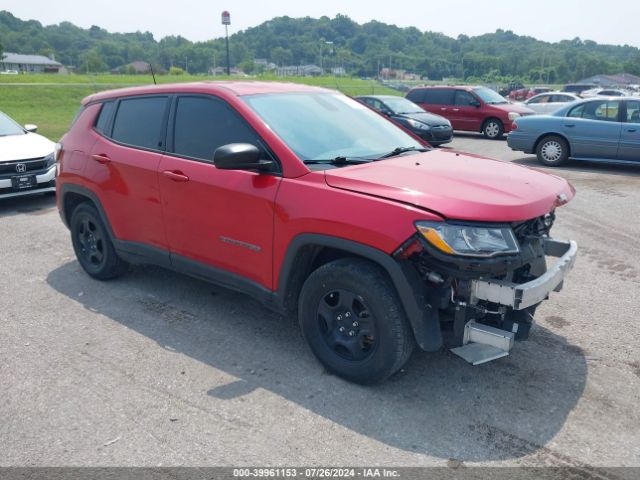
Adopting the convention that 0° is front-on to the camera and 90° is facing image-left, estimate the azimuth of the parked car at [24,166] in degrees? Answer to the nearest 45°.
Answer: approximately 315°

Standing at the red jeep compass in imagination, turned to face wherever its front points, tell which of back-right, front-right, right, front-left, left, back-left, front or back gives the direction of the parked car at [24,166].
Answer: back

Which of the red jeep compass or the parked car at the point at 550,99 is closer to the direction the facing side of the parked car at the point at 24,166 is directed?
the red jeep compass

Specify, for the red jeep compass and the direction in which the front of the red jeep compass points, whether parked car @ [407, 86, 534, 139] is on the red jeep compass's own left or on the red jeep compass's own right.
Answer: on the red jeep compass's own left

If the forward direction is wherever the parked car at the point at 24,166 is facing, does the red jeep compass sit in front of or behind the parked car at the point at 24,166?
in front

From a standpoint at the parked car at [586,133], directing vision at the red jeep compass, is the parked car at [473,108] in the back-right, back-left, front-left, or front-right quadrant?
back-right

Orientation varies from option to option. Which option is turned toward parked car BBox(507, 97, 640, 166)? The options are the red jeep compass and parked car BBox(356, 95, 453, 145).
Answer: parked car BBox(356, 95, 453, 145)

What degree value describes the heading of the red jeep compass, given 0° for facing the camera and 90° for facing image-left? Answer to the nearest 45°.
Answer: approximately 315°
